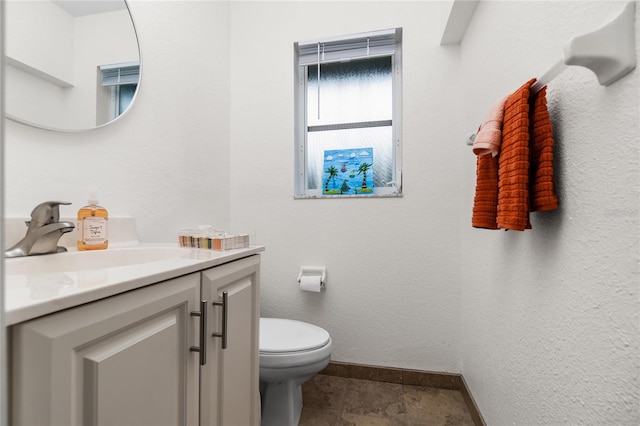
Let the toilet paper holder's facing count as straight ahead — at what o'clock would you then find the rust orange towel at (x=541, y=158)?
The rust orange towel is roughly at 11 o'clock from the toilet paper holder.

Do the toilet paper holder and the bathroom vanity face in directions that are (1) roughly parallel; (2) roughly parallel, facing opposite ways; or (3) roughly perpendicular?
roughly perpendicular

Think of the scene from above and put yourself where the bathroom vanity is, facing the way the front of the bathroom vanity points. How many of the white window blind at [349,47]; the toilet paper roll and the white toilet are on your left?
3

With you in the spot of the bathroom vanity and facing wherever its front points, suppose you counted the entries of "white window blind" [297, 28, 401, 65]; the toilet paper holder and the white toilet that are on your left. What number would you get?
3

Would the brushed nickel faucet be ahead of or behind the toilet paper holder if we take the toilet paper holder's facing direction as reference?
ahead
